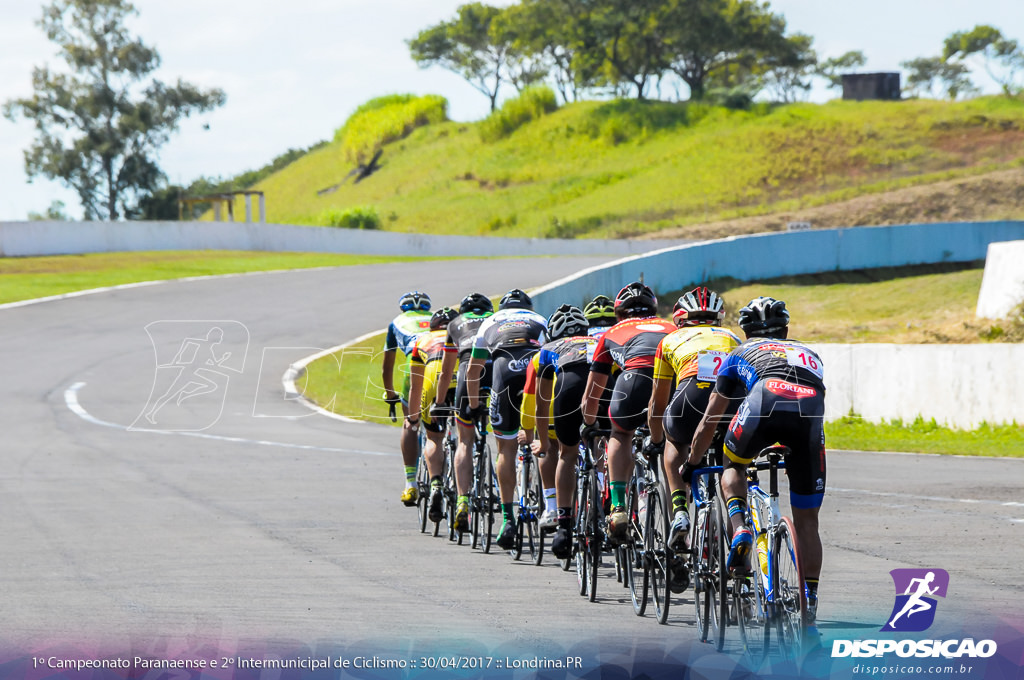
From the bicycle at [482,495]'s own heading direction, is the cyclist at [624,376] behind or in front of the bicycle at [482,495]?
behind

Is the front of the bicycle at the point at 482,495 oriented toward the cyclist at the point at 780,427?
no

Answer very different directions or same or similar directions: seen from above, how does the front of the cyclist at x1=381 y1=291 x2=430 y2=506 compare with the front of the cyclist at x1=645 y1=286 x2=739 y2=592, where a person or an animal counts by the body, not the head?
same or similar directions

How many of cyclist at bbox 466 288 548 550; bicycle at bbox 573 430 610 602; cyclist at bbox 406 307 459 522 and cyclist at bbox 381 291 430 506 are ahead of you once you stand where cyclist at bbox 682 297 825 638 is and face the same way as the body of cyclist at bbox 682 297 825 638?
4

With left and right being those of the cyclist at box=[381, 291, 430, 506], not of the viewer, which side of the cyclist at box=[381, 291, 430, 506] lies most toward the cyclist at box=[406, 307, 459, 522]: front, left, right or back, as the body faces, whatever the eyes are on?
back

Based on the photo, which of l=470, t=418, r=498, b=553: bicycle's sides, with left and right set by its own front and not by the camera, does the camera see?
back

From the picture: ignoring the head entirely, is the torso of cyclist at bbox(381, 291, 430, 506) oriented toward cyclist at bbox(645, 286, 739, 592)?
no

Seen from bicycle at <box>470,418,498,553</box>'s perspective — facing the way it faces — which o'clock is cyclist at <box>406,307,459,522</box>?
The cyclist is roughly at 11 o'clock from the bicycle.

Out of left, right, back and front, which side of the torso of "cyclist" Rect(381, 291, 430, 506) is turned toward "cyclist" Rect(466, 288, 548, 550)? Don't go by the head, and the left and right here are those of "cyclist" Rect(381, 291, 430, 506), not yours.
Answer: back

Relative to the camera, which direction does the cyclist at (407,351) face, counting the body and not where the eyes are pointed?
away from the camera

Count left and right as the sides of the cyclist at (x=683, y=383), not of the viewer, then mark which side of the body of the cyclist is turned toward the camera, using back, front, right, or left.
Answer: back

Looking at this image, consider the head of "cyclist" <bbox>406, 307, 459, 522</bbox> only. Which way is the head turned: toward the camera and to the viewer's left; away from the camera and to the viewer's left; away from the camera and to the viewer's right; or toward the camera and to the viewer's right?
away from the camera and to the viewer's left

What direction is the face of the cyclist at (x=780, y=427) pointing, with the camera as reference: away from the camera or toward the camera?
away from the camera

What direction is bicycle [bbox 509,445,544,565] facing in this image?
away from the camera

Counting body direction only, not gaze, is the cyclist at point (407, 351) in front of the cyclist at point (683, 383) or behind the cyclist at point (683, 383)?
in front

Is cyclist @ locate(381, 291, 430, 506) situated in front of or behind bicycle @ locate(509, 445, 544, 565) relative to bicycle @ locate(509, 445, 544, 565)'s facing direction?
in front

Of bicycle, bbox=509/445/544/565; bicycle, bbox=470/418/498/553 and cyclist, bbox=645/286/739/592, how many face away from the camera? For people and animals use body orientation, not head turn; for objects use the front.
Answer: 3

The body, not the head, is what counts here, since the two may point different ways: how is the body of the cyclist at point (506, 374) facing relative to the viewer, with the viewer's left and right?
facing away from the viewer

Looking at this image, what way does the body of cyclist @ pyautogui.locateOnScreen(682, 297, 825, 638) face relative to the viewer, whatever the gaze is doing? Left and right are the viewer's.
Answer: facing away from the viewer and to the left of the viewer

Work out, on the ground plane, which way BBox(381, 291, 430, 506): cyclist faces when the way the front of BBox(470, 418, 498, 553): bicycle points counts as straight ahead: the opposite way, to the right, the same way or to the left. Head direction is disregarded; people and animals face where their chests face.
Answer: the same way

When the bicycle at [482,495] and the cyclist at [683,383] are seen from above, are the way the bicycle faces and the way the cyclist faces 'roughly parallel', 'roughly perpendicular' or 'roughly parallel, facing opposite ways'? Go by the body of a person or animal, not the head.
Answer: roughly parallel
